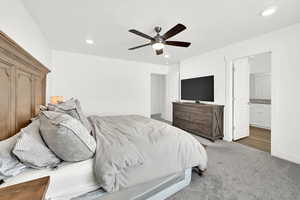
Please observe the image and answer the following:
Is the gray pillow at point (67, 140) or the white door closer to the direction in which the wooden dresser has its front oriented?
the gray pillow

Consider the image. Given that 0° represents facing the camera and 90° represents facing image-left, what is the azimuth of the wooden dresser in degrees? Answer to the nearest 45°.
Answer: approximately 45°

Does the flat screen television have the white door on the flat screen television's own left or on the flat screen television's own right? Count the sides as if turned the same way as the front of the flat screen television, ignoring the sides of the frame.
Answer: on the flat screen television's own left

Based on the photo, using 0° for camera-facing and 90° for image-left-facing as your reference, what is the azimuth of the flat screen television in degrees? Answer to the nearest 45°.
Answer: approximately 45°

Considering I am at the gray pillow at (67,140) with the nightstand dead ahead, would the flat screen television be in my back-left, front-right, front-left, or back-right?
back-left
